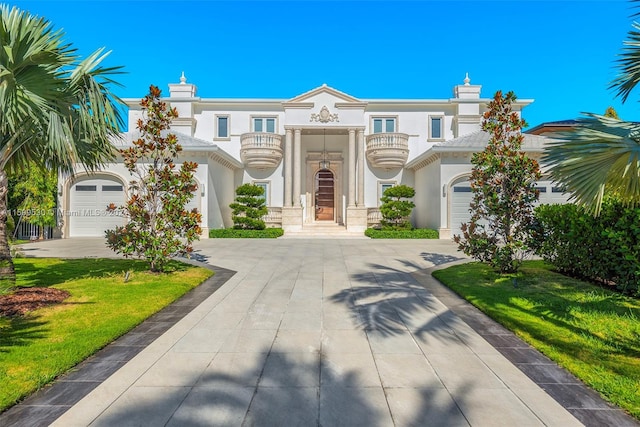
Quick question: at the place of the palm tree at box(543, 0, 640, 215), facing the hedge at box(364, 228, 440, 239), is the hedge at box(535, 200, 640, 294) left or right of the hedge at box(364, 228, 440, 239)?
right

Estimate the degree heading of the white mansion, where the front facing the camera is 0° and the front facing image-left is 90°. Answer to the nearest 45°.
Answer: approximately 0°

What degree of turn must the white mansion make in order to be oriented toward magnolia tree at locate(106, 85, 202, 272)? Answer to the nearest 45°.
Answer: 0° — it already faces it

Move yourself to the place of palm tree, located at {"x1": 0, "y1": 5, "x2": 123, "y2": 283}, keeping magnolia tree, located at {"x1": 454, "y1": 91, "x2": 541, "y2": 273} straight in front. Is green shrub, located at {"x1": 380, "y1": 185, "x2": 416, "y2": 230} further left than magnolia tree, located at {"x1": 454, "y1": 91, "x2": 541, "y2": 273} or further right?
left

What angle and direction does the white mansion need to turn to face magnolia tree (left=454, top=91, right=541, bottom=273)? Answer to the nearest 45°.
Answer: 0° — it already faces it

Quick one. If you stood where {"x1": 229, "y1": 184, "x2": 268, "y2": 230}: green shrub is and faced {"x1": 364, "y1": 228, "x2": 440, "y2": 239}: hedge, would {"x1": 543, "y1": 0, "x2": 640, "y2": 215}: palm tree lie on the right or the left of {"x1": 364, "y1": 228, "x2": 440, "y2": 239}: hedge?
right

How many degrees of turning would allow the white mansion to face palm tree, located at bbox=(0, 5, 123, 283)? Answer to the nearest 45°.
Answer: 0° — it already faces it
